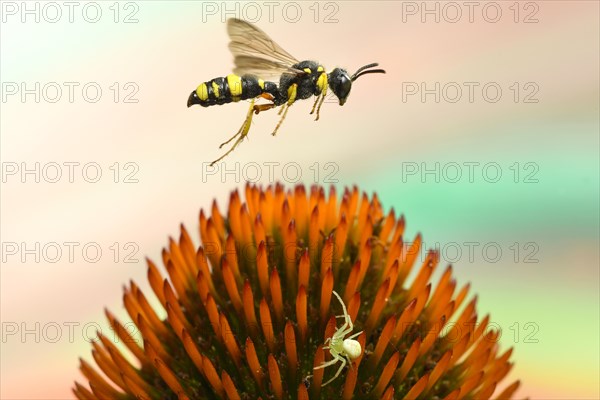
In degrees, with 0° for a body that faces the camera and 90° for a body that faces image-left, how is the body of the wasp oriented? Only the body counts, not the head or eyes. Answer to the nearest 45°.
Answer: approximately 270°

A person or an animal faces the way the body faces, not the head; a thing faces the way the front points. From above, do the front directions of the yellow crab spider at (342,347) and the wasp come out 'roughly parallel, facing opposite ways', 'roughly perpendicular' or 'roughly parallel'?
roughly parallel, facing opposite ways

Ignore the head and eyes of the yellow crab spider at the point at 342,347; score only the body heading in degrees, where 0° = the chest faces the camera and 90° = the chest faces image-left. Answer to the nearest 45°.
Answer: approximately 90°

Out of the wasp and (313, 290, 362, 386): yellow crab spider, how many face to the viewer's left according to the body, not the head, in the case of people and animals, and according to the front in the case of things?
1
